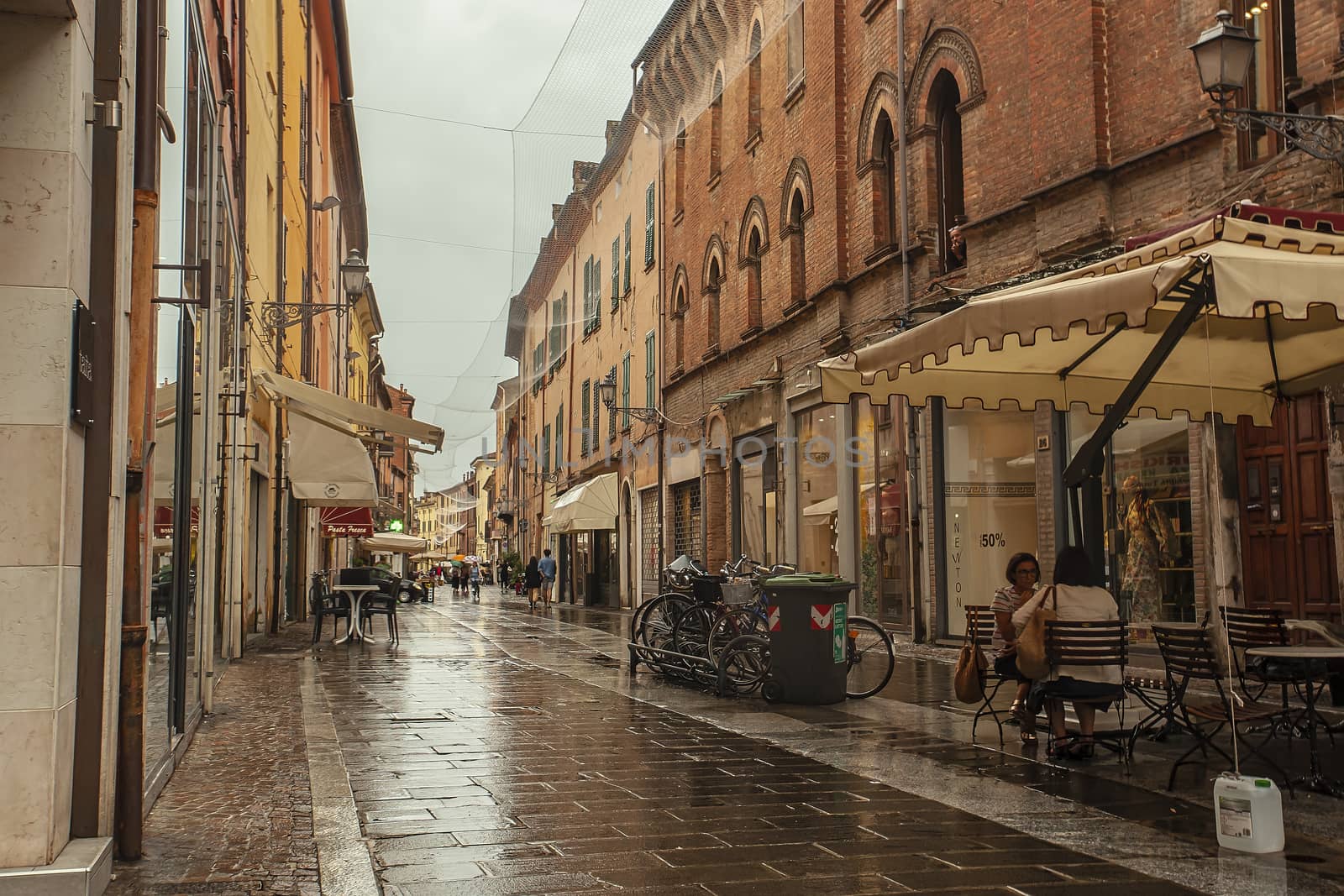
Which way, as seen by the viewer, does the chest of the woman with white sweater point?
away from the camera

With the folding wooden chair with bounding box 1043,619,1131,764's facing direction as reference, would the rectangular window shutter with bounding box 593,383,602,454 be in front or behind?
in front

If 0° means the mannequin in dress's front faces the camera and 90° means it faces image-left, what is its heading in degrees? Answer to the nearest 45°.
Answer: approximately 45°

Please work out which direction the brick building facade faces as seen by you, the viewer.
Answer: facing the viewer and to the left of the viewer

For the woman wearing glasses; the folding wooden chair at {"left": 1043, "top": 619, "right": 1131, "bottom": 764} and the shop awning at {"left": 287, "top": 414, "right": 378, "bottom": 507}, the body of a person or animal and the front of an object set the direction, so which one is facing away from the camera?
the folding wooden chair

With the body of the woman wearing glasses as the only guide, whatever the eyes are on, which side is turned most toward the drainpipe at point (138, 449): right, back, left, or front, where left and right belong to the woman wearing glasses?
right

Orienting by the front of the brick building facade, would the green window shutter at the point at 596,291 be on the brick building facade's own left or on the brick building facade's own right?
on the brick building facade's own right

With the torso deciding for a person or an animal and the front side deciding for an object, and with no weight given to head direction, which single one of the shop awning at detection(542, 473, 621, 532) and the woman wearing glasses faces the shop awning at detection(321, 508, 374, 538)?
the shop awning at detection(542, 473, 621, 532)

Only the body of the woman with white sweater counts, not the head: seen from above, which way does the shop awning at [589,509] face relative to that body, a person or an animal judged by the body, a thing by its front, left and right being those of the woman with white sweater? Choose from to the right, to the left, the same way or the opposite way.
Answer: to the left

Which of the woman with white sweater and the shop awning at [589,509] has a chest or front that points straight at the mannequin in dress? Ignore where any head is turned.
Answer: the woman with white sweater

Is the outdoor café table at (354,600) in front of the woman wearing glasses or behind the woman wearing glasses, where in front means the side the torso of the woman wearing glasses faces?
behind

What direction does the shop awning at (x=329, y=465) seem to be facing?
to the viewer's right

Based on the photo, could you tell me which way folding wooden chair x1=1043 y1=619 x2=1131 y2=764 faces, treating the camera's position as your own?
facing away from the viewer

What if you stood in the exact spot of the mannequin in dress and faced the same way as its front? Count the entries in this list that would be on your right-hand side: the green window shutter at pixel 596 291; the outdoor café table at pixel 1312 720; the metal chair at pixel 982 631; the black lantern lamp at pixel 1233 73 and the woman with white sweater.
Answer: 1

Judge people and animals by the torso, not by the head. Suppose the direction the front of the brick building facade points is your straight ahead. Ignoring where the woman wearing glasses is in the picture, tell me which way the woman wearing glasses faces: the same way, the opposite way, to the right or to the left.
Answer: to the left

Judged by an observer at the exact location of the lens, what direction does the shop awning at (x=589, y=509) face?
facing to the left of the viewer

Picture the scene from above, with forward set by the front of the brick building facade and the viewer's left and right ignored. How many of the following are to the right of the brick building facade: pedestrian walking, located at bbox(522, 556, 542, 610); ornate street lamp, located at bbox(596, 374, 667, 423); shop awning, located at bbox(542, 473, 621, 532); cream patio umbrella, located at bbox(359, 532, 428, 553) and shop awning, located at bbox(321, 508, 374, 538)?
5

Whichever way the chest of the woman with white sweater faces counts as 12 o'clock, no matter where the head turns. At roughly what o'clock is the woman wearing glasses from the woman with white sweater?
The woman wearing glasses is roughly at 11 o'clock from the woman with white sweater.
